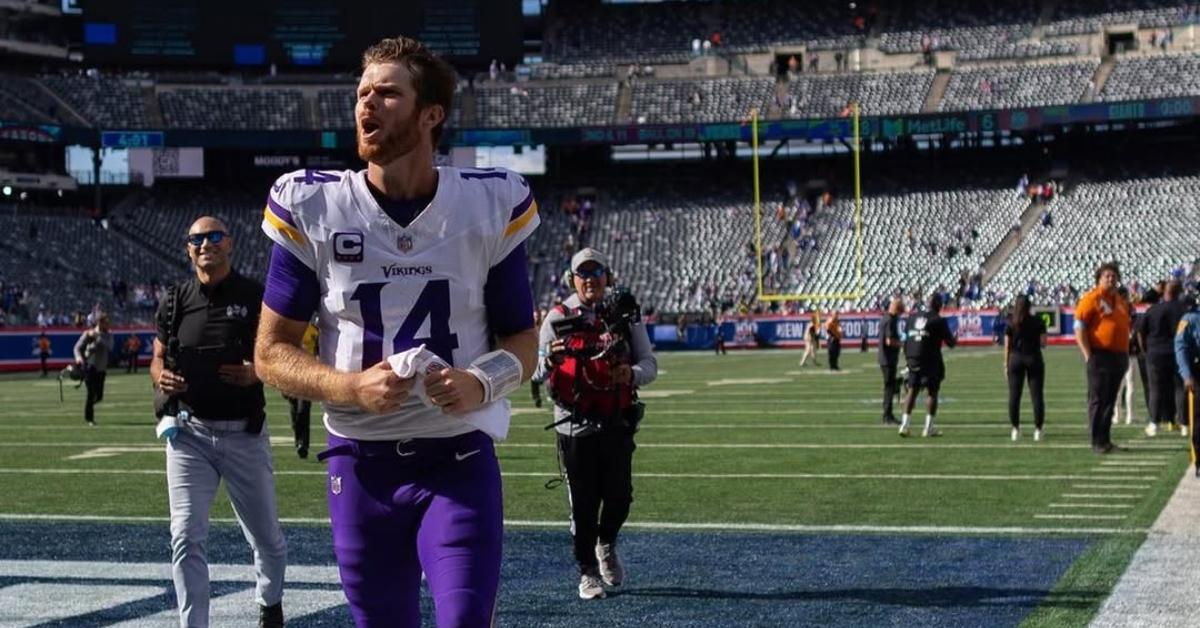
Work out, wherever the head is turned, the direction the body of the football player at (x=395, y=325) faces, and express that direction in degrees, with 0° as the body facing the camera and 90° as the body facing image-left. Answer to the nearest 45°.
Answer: approximately 0°

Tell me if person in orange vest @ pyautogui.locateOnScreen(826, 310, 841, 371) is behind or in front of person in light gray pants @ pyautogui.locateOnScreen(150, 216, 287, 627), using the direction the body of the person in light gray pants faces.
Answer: behind

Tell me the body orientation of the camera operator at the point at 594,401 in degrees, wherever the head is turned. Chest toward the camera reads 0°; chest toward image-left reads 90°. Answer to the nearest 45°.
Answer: approximately 0°
